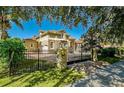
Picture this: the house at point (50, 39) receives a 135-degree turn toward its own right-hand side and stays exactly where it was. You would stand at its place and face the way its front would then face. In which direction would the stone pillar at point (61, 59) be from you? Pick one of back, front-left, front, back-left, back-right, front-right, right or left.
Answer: left

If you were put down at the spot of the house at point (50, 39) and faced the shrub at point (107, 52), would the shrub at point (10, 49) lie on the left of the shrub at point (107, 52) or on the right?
right

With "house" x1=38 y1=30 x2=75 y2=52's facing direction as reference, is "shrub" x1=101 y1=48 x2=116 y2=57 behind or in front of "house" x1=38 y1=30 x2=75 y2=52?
in front

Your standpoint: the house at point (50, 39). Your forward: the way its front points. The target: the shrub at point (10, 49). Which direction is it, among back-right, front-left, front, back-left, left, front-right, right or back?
front-right

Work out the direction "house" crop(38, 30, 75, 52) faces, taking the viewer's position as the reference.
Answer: facing the viewer and to the right of the viewer
